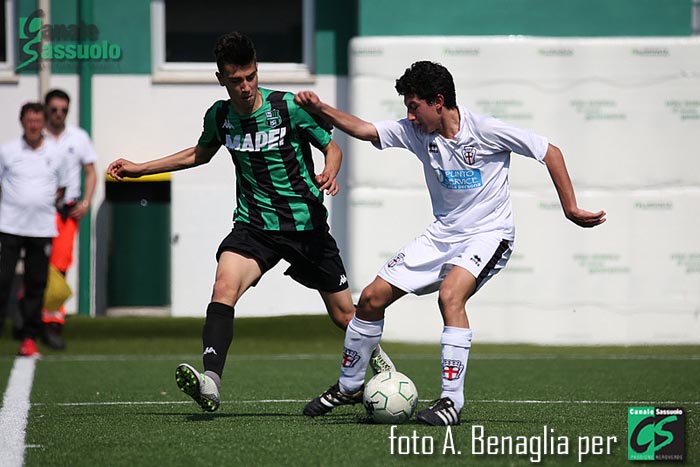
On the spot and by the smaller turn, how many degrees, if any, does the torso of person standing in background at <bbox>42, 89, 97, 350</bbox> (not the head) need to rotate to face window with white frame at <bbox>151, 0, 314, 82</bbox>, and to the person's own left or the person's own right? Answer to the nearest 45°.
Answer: approximately 135° to the person's own left

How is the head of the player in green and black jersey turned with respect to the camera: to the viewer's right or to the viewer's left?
to the viewer's right

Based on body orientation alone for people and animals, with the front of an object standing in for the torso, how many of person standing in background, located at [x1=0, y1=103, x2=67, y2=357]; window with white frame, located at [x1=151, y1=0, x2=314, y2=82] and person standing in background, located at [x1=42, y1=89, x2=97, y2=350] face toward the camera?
3

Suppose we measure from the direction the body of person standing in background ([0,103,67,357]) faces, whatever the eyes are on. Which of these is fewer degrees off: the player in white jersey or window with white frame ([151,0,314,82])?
the player in white jersey

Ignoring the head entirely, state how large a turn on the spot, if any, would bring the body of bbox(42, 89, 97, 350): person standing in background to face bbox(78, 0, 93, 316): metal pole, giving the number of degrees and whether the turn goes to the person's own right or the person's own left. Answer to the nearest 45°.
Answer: approximately 180°

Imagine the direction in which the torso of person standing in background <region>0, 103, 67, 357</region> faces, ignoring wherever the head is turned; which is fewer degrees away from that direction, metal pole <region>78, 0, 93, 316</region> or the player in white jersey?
the player in white jersey

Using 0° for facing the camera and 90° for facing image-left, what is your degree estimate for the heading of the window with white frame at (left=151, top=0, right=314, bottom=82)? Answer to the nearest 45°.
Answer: approximately 0°

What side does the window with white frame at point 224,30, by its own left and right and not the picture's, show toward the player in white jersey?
front

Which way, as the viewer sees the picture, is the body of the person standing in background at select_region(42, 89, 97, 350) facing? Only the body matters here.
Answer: toward the camera

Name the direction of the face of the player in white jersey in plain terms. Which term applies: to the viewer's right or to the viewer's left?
to the viewer's left

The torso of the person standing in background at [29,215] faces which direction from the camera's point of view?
toward the camera

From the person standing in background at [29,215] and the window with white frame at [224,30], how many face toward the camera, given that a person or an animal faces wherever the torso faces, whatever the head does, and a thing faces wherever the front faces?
2

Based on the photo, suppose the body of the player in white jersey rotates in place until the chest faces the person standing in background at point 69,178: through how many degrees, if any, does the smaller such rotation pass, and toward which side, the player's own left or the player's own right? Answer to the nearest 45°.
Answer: approximately 90° to the player's own right

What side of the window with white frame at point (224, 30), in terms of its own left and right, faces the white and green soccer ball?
front

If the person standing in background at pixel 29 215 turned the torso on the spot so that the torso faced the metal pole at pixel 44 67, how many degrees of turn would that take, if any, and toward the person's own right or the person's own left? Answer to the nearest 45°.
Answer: approximately 180°

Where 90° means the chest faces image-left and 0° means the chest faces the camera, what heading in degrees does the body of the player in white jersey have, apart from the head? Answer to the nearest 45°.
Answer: approximately 45°

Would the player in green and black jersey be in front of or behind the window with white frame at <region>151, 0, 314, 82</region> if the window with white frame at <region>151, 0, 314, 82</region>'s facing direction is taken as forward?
in front
